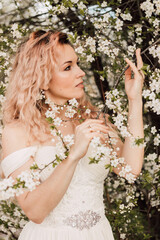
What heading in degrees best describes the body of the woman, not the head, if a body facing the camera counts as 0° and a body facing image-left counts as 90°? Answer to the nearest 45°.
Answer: approximately 315°
